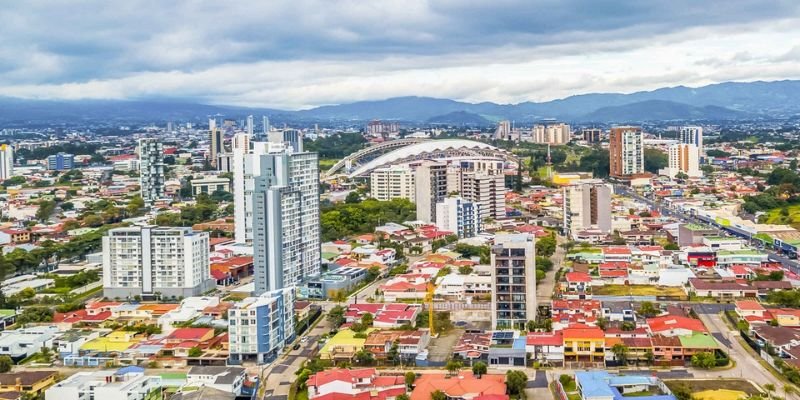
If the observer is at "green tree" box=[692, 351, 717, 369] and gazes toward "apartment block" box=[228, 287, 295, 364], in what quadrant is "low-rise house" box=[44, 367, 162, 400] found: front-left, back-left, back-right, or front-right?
front-left

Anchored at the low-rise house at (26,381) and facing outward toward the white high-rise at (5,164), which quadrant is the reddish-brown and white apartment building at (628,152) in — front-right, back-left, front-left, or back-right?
front-right

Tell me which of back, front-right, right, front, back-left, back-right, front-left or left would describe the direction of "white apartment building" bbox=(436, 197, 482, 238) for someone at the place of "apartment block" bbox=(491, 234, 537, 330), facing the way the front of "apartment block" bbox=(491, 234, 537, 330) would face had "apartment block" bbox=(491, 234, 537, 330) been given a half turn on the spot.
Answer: front

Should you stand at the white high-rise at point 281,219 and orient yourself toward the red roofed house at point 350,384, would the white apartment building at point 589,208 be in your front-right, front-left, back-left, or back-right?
back-left

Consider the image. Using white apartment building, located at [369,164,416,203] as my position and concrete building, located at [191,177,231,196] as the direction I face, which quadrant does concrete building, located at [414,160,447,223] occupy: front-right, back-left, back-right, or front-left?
back-left

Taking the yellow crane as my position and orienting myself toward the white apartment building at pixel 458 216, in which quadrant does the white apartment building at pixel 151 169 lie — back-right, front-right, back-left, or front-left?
front-left

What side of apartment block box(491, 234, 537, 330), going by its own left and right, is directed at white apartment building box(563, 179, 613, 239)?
back

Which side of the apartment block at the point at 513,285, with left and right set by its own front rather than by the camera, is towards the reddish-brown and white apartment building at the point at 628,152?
back

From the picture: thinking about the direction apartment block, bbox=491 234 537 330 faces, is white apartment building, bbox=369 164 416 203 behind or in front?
behind

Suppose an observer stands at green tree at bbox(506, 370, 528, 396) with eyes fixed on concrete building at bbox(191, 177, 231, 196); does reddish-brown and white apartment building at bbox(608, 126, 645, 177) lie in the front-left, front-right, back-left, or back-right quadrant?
front-right

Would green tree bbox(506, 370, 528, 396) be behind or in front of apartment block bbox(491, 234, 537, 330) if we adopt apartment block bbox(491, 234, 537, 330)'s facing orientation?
in front

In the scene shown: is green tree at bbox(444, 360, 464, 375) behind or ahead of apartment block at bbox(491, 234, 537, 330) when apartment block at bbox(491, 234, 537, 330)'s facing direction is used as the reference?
ahead

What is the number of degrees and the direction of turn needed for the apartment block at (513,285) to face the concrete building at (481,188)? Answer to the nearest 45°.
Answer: approximately 180°
